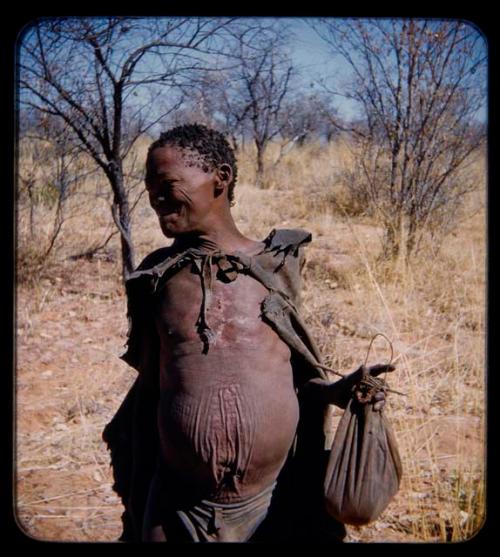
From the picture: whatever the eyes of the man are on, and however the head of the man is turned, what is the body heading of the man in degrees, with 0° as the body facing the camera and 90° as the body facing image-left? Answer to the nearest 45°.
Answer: approximately 0°

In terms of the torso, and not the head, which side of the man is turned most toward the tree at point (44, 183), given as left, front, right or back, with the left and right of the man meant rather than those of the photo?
back
